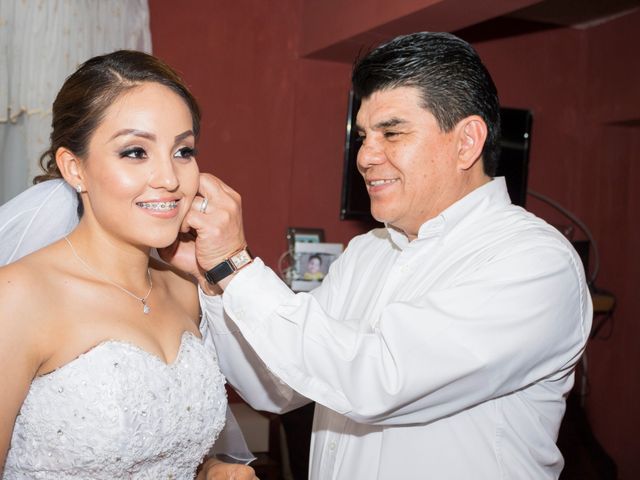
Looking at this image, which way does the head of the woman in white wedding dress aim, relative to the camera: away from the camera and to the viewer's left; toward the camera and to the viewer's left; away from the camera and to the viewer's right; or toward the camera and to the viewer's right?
toward the camera and to the viewer's right

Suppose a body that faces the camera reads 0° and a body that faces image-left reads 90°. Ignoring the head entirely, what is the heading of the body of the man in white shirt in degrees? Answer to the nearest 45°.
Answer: approximately 45°

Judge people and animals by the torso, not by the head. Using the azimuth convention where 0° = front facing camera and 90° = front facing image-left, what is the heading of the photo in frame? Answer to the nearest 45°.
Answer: approximately 0°

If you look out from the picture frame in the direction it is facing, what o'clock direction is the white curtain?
The white curtain is roughly at 2 o'clock from the picture frame.

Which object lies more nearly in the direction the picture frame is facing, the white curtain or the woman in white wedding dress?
the woman in white wedding dress

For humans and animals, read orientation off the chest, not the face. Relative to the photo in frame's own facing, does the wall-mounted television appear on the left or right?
on its left

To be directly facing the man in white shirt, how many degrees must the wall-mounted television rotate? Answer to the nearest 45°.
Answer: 0° — it already faces them

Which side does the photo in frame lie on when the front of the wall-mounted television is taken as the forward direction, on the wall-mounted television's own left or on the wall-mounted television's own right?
on the wall-mounted television's own right

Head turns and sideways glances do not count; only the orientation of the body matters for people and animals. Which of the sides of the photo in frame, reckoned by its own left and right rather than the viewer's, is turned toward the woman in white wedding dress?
front

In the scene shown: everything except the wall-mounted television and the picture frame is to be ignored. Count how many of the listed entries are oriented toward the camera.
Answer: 2

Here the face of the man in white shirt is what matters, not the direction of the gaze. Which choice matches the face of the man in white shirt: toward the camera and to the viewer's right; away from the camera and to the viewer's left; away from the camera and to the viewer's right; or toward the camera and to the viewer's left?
toward the camera and to the viewer's left
